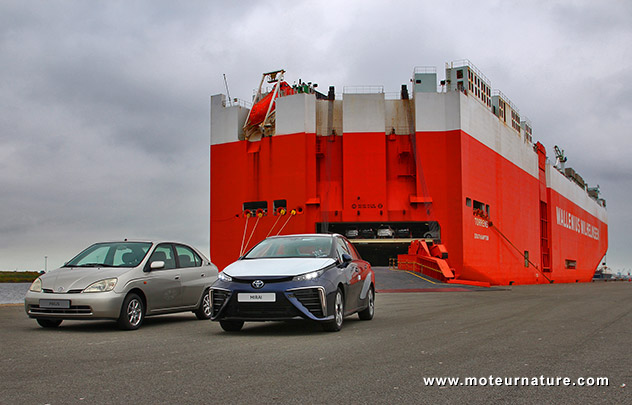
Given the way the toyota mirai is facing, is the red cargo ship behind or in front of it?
behind

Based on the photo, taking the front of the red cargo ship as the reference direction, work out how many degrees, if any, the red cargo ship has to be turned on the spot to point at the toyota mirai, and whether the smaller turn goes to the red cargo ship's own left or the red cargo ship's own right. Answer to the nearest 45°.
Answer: approximately 135° to the red cargo ship's own right

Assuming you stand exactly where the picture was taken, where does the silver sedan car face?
facing the viewer and to the left of the viewer

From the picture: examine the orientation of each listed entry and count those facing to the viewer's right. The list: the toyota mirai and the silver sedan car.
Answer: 0

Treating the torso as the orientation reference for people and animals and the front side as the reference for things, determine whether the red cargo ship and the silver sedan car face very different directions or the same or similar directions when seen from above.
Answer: very different directions

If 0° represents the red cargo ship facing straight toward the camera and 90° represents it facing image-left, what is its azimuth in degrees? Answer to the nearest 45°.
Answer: approximately 225°

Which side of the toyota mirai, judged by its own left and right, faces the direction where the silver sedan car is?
right

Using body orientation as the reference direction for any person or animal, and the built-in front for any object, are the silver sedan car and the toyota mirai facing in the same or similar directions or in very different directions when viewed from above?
same or similar directions

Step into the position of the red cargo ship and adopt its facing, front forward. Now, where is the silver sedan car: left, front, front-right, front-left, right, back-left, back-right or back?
back-right

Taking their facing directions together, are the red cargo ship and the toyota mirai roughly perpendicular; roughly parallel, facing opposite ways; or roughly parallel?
roughly parallel, facing opposite ways

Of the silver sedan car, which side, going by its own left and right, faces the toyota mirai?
left

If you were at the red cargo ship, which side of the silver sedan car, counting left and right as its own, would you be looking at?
back
